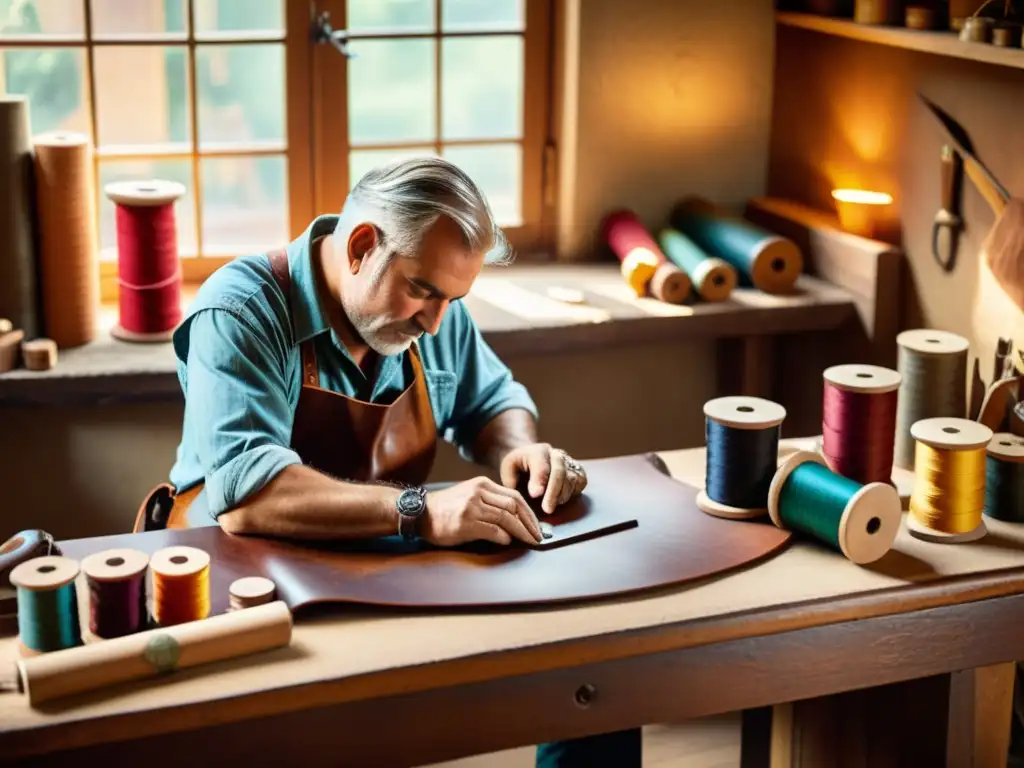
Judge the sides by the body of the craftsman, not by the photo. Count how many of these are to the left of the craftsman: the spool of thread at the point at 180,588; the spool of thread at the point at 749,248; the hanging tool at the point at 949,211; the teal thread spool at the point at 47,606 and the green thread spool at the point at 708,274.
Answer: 3

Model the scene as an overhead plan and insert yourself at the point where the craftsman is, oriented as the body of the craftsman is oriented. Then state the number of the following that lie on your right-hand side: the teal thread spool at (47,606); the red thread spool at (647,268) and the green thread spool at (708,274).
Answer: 1

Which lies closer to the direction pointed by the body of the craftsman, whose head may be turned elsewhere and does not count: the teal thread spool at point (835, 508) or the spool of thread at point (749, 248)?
the teal thread spool

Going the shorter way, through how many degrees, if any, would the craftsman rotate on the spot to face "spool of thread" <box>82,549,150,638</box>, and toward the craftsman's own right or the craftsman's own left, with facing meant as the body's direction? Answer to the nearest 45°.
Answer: approximately 90° to the craftsman's own right

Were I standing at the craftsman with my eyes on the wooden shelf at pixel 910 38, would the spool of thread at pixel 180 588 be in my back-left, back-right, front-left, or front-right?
back-right

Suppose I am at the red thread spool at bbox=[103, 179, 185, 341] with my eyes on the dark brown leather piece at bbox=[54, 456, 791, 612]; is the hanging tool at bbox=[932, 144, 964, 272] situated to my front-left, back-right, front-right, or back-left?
front-left

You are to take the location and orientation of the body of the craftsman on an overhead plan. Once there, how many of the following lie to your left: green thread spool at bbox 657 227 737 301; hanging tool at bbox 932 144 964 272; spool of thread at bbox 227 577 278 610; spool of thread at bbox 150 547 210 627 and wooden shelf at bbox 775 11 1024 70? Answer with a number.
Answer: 3

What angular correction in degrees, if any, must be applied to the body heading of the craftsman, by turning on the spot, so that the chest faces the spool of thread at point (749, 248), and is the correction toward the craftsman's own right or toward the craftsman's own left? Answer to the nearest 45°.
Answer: approximately 90° to the craftsman's own left

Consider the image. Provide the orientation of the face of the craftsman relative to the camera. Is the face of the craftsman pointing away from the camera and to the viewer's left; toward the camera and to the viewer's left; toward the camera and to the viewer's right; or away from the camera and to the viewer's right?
toward the camera and to the viewer's right

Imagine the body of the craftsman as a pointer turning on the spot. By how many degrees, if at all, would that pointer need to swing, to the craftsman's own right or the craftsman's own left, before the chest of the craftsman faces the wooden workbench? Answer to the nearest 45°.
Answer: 0° — they already face it

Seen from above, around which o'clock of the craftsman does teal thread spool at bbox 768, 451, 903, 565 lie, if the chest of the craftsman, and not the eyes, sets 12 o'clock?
The teal thread spool is roughly at 11 o'clock from the craftsman.

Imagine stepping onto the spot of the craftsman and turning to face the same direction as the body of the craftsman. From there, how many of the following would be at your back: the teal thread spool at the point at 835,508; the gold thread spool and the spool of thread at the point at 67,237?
1

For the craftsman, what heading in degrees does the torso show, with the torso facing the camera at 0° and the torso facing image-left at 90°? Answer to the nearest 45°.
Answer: approximately 315°

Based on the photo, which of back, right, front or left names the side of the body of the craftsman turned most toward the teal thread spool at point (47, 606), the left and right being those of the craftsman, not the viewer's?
right

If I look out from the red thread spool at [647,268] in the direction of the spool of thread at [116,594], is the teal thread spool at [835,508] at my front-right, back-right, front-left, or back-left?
front-left

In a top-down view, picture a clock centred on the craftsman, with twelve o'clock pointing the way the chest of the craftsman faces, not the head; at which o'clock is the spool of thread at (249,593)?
The spool of thread is roughly at 2 o'clock from the craftsman.

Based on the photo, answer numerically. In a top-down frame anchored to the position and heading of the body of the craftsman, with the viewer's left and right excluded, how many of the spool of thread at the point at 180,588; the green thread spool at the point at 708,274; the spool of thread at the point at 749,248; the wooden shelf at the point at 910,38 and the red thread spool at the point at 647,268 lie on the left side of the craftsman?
4

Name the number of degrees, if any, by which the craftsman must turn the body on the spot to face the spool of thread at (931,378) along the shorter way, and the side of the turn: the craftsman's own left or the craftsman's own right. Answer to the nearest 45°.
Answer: approximately 45° to the craftsman's own left

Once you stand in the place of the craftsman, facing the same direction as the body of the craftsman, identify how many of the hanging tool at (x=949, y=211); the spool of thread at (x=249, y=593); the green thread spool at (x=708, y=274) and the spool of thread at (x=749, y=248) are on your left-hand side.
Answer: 3

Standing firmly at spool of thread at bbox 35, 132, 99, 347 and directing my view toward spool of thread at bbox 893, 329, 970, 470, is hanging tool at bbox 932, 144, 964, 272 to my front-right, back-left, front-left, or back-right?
front-left

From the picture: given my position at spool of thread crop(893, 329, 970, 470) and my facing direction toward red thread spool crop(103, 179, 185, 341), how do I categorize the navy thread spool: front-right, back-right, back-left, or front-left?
front-left

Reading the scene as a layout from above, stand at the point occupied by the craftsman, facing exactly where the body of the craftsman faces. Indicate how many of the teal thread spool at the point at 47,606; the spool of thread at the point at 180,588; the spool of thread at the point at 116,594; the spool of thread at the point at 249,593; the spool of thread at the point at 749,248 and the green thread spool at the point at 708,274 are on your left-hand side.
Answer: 2
